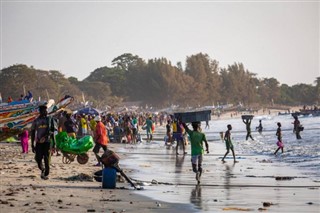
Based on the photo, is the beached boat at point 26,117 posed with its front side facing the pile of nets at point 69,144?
no

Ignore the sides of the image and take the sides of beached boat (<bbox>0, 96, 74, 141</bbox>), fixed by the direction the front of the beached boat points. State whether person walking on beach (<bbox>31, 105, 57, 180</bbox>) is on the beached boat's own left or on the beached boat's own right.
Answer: on the beached boat's own right

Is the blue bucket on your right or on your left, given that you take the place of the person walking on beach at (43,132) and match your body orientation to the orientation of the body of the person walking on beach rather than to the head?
on your left

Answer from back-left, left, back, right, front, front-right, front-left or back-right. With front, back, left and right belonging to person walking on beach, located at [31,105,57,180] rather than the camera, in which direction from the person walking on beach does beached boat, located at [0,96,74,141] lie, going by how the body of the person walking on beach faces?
back

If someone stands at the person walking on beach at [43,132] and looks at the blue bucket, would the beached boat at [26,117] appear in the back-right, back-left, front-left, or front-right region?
back-left

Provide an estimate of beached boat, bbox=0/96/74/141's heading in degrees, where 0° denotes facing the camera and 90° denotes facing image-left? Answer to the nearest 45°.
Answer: approximately 270°

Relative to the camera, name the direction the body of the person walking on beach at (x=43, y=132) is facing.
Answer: toward the camera
